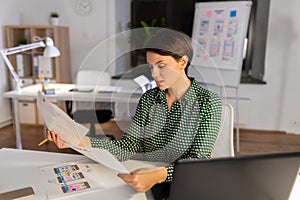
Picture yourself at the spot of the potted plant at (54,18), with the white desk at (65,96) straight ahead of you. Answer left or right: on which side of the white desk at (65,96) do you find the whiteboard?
left

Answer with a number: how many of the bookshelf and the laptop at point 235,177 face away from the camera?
1

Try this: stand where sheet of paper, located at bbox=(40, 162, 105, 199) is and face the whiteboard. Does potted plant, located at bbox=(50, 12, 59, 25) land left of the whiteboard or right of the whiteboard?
left

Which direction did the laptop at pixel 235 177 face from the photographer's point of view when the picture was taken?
facing away from the viewer

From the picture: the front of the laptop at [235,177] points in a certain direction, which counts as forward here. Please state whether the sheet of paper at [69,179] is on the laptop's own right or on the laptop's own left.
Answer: on the laptop's own left

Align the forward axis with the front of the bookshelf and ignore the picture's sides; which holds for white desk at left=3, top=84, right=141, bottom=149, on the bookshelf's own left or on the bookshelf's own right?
on the bookshelf's own left

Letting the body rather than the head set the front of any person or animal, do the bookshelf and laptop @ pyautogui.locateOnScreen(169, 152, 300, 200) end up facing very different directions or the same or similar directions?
very different directions

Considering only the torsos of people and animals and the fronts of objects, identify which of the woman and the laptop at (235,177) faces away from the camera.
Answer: the laptop

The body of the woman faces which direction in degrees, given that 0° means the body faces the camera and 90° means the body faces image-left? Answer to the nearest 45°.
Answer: approximately 45°

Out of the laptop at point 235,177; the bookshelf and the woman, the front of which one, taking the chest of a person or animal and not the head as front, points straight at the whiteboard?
the laptop

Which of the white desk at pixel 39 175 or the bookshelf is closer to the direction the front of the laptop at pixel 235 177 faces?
the bookshelf
